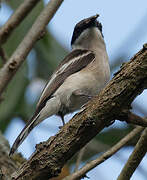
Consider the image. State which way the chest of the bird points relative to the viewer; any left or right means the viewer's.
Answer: facing to the right of the viewer

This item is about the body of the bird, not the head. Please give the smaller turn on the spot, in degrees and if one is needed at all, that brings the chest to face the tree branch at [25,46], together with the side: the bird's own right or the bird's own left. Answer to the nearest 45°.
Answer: approximately 135° to the bird's own right
